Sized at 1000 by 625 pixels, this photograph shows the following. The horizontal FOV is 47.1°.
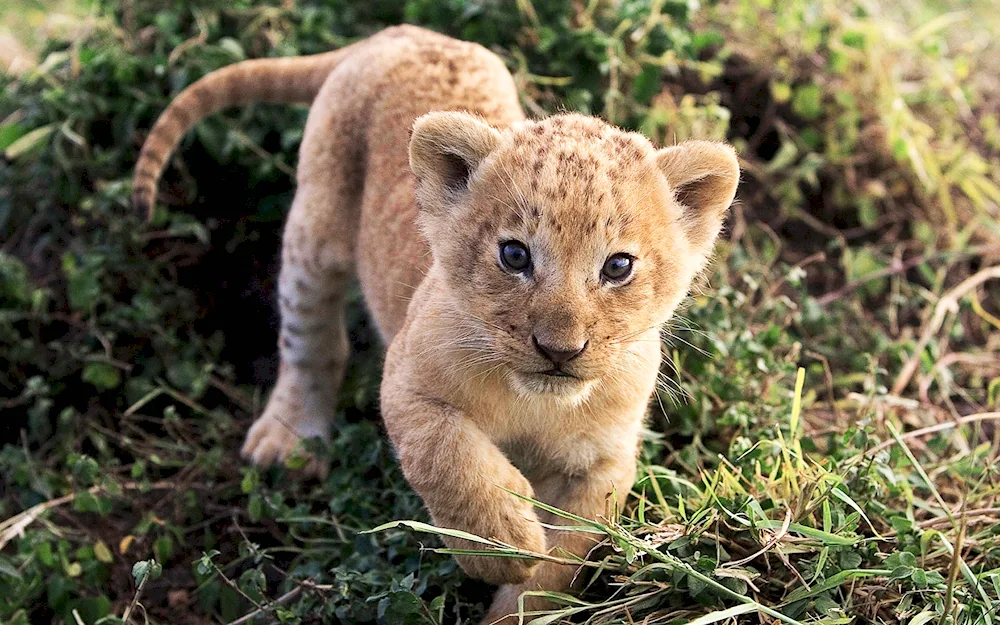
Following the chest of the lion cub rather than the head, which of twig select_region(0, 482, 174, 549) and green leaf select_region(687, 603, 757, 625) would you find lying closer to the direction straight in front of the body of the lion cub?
the green leaf

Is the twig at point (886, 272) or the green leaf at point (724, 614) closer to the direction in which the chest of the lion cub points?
the green leaf

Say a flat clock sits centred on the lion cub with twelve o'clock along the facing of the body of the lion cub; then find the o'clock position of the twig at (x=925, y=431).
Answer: The twig is roughly at 10 o'clock from the lion cub.

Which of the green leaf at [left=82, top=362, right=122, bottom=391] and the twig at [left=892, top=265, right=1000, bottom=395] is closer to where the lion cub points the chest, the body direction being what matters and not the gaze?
the twig

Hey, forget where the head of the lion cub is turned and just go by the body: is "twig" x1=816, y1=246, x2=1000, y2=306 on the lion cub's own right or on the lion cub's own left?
on the lion cub's own left

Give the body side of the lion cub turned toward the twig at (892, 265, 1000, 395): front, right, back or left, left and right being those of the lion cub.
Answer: left

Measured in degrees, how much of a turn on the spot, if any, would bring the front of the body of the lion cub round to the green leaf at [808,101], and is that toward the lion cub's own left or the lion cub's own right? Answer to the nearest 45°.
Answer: approximately 90° to the lion cub's own left

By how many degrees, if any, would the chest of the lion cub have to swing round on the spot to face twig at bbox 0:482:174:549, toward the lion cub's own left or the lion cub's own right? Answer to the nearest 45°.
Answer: approximately 135° to the lion cub's own right

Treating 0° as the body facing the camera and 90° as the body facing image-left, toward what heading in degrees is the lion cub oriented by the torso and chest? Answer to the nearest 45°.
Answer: approximately 315°

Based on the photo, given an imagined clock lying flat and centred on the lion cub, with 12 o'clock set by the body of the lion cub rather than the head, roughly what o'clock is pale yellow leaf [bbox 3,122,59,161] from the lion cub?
The pale yellow leaf is roughly at 6 o'clock from the lion cub.
